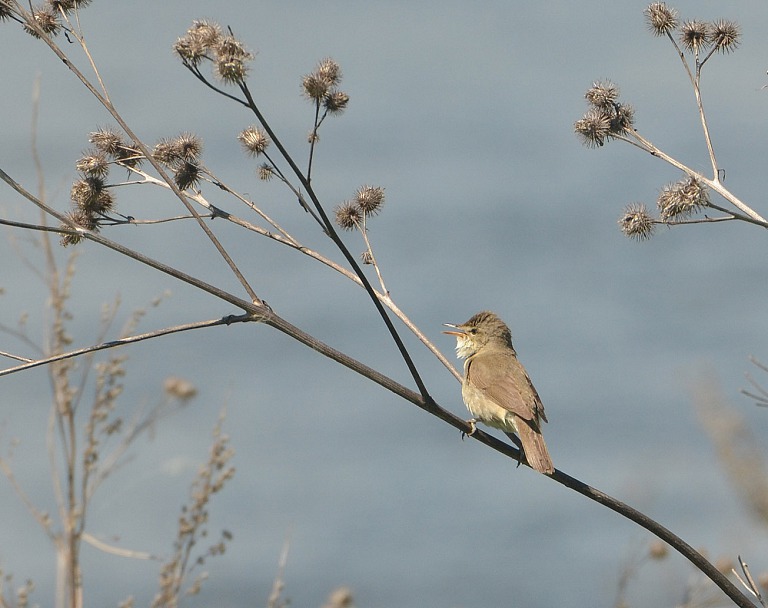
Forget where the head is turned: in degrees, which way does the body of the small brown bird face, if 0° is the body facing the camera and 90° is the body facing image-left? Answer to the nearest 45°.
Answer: approximately 135°
